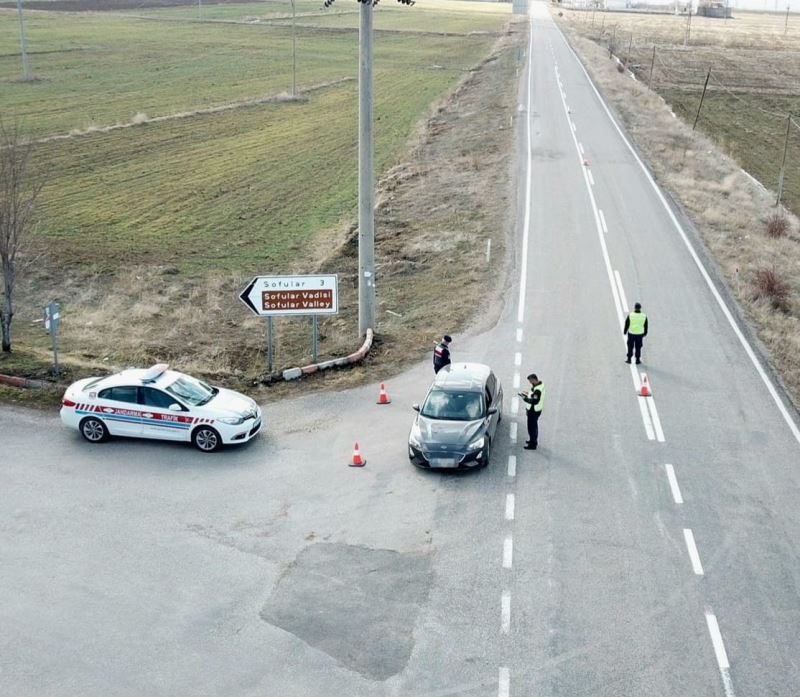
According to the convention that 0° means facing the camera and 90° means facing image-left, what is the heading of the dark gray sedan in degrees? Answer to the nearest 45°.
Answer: approximately 0°

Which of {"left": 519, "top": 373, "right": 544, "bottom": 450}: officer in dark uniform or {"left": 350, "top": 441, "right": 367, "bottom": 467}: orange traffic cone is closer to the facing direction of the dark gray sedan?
the orange traffic cone

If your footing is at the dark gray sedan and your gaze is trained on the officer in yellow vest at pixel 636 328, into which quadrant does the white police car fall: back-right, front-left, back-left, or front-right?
back-left

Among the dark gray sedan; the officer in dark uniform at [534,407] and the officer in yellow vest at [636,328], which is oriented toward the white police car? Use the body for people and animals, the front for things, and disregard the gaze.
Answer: the officer in dark uniform

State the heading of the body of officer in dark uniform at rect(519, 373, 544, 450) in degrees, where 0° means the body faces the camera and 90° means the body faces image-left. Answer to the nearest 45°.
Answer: approximately 90°

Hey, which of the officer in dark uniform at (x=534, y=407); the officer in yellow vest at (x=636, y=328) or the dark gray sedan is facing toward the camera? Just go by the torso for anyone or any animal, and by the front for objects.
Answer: the dark gray sedan

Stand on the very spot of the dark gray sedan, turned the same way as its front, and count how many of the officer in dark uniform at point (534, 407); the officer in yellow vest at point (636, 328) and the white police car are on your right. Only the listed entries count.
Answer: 1

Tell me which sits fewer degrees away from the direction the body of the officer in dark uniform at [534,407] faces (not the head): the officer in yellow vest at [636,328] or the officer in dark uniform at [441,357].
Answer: the officer in dark uniform

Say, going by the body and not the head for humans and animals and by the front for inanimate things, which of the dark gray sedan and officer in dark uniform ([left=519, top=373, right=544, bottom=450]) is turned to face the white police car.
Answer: the officer in dark uniform

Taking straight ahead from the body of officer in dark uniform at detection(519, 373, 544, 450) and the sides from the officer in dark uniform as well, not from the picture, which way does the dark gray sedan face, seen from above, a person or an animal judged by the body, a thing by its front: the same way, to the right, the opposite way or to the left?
to the left

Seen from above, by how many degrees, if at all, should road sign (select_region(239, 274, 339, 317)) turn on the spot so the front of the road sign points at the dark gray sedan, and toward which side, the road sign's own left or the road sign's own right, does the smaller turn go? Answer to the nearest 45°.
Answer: approximately 45° to the road sign's own left

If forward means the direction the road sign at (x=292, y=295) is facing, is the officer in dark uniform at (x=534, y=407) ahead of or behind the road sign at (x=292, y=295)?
ahead
